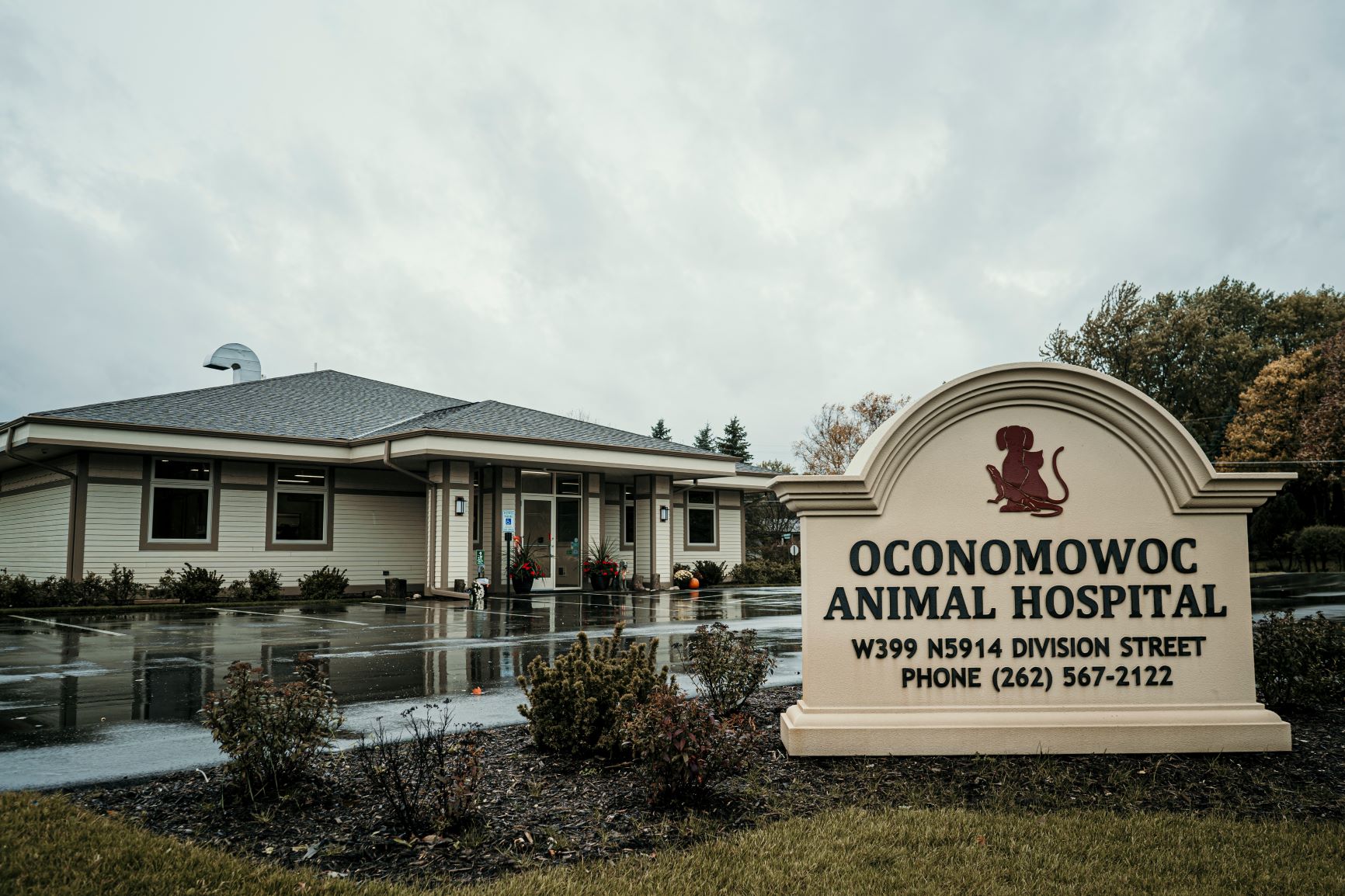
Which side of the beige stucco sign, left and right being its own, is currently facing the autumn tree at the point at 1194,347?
back

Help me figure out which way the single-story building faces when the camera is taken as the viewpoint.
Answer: facing the viewer and to the right of the viewer

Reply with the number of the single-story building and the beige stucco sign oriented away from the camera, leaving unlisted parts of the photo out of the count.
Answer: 0

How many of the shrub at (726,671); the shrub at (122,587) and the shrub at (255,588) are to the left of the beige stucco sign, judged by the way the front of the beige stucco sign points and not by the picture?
0

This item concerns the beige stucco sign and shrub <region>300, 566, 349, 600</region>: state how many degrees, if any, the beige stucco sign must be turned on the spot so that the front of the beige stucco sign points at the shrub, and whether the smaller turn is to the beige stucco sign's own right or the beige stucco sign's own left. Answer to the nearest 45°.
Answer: approximately 135° to the beige stucco sign's own right

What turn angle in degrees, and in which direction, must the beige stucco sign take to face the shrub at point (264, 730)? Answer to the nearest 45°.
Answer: approximately 45° to its right

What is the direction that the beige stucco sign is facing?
toward the camera
